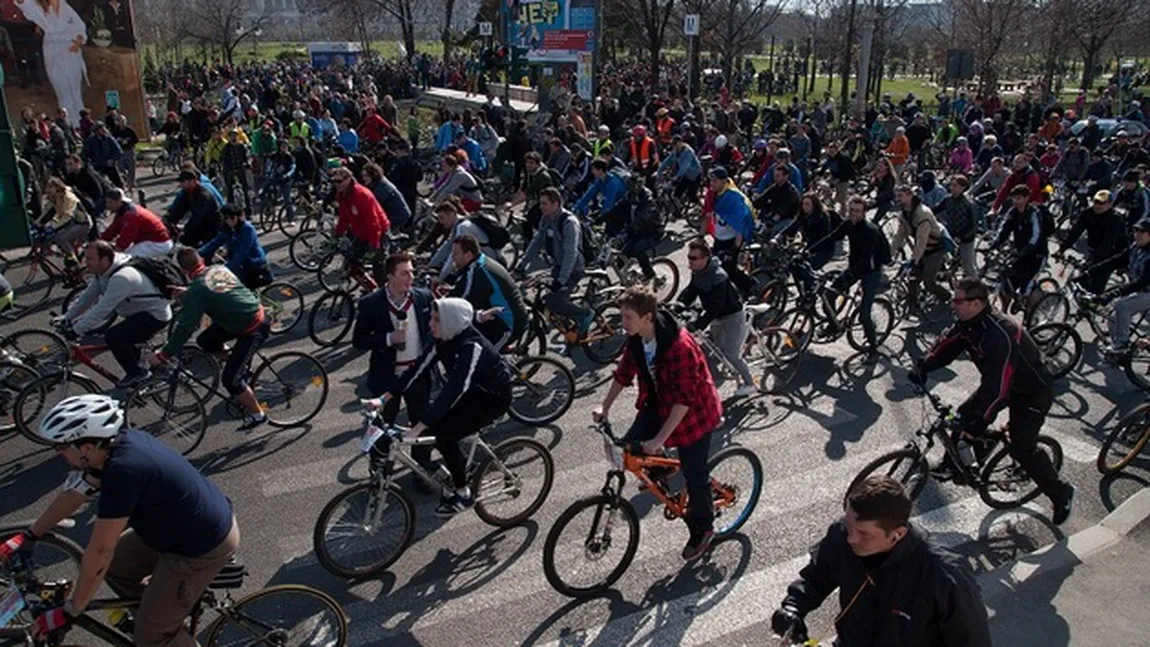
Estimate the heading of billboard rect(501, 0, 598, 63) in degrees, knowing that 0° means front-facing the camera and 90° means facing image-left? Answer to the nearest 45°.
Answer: approximately 0°

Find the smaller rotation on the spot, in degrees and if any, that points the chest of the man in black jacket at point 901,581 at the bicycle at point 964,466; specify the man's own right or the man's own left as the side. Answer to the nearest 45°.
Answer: approximately 135° to the man's own right

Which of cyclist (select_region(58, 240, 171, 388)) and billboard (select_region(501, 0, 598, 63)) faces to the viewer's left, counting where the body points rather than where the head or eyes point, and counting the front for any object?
the cyclist

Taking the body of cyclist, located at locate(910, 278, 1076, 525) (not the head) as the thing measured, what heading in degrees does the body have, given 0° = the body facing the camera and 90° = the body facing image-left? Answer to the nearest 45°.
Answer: approximately 45°

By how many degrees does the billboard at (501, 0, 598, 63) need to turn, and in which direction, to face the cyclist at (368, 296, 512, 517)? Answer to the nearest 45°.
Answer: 0° — it already faces them

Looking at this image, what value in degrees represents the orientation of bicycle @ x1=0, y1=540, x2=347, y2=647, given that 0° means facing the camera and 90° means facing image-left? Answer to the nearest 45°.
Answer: approximately 90°

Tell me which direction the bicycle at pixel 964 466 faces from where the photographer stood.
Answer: facing to the left of the viewer

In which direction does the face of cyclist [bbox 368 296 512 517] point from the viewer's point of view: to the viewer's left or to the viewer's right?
to the viewer's left

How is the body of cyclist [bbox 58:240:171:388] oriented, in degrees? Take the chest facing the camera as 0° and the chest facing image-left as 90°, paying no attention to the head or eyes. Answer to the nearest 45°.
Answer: approximately 90°

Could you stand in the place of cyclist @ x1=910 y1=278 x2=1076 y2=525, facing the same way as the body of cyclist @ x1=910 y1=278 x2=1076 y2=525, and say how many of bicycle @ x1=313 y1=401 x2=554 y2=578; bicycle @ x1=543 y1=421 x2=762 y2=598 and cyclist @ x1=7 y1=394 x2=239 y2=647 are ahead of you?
3

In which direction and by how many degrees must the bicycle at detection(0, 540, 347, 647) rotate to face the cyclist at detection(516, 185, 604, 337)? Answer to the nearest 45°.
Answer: approximately 135° to its right

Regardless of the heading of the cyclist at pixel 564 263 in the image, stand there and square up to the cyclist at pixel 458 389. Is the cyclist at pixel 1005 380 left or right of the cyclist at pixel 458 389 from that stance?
left
